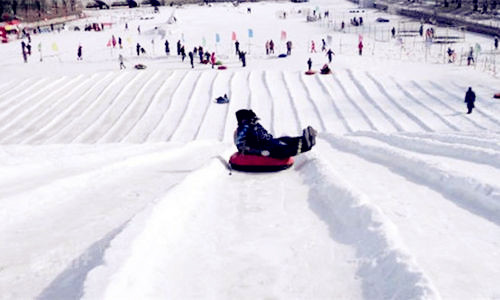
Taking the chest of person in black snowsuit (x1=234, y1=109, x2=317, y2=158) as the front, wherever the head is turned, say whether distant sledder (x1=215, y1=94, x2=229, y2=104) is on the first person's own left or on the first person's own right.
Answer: on the first person's own left

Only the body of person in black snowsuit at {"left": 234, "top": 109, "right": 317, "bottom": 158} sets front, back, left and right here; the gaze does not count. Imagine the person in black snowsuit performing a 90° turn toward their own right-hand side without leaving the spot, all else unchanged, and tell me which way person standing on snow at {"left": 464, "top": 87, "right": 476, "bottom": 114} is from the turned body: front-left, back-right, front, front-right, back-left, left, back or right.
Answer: back-left

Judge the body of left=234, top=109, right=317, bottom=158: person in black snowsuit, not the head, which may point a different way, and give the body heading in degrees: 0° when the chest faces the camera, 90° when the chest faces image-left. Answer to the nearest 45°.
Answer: approximately 270°

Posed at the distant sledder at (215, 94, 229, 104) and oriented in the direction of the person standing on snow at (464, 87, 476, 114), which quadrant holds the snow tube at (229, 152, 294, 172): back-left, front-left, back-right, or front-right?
front-right
